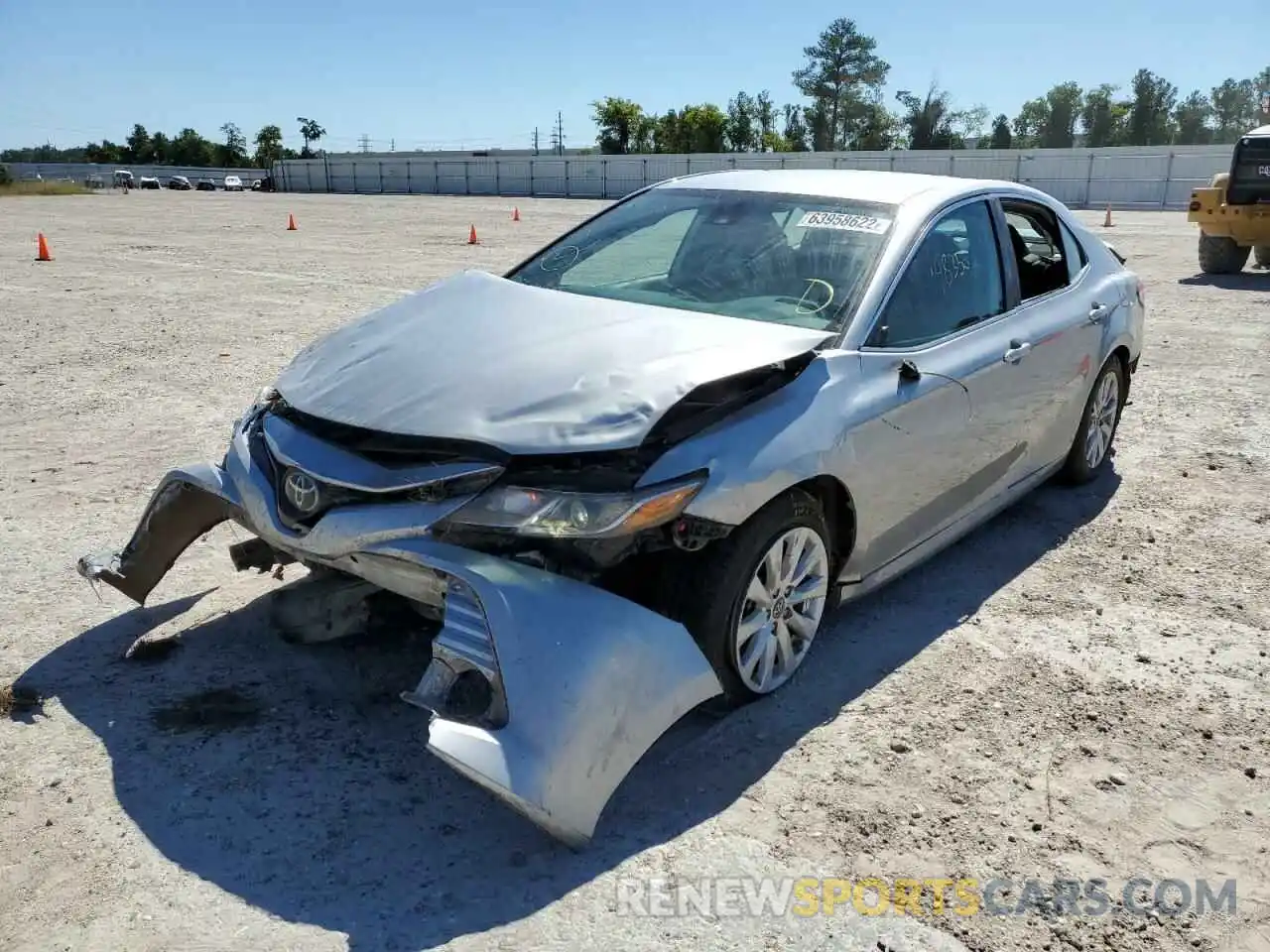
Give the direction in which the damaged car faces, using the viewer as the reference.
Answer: facing the viewer and to the left of the viewer

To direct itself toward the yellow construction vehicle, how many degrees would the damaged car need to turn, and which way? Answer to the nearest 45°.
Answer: approximately 180°
